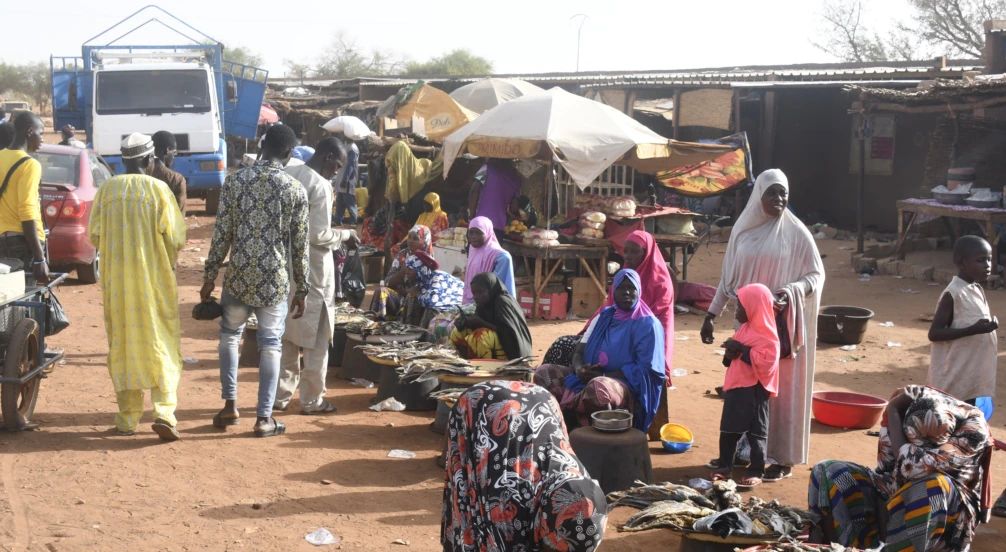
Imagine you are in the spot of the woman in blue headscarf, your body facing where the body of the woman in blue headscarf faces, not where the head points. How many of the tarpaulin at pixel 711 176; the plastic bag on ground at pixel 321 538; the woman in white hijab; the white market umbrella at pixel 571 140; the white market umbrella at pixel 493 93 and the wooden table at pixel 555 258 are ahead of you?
1

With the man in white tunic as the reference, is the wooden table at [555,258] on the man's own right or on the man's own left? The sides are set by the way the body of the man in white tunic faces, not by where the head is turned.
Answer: on the man's own left

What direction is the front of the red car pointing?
away from the camera

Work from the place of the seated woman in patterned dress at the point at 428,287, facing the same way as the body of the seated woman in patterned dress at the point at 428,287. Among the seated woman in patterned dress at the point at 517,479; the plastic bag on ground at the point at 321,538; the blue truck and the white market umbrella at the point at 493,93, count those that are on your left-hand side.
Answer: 2

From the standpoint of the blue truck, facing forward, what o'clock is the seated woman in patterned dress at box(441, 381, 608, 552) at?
The seated woman in patterned dress is roughly at 12 o'clock from the blue truck.

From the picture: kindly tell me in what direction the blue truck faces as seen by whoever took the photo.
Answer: facing the viewer

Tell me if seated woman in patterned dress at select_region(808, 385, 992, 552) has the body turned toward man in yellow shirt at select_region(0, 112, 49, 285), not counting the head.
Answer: no

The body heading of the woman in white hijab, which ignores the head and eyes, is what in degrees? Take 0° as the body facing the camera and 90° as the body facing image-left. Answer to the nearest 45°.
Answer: approximately 45°

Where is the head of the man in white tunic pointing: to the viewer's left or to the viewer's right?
to the viewer's right

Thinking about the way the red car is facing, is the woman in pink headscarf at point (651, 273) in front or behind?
behind
